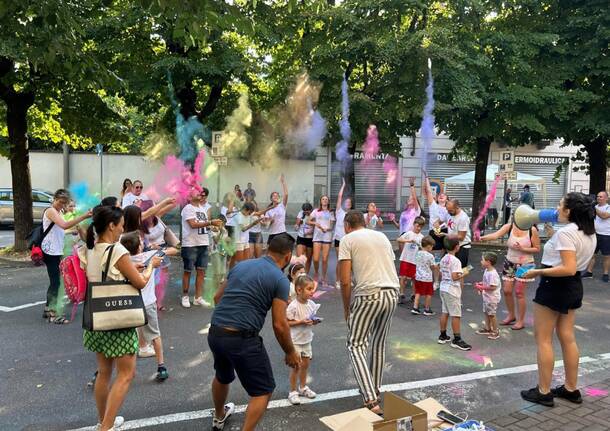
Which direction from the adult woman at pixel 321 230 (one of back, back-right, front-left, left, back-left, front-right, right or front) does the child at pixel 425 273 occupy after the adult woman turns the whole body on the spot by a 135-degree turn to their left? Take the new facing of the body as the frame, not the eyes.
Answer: right

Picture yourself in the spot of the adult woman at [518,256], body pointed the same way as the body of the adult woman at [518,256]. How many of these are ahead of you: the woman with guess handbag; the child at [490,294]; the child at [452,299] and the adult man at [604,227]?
3

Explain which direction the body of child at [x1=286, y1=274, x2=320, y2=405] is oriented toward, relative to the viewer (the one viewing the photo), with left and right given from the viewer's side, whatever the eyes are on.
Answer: facing the viewer and to the right of the viewer

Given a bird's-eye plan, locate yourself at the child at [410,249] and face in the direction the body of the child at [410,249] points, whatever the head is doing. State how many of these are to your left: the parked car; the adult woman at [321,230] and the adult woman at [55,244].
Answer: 0

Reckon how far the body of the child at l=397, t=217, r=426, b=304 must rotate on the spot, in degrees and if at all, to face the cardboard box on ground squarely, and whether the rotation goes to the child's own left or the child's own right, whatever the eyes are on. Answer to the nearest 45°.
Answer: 0° — they already face it

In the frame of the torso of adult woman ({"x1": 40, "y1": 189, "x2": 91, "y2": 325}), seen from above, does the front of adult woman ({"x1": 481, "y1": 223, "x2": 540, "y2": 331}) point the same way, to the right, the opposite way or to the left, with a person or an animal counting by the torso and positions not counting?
to the right

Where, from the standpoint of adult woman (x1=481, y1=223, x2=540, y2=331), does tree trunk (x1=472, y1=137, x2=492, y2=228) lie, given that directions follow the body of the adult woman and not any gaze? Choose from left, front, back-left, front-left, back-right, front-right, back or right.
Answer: back-right

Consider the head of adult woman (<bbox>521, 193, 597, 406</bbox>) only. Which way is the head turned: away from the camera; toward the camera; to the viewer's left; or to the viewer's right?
to the viewer's left

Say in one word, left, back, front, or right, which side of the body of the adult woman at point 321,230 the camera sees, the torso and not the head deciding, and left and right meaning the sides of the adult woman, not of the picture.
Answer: front

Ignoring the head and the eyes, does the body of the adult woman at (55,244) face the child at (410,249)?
yes

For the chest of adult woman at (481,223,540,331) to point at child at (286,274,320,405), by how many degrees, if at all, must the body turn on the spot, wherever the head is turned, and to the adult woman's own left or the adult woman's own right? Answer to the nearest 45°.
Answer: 0° — they already face them

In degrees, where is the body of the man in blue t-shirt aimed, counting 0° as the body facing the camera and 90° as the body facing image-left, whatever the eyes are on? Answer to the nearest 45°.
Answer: approximately 225°
